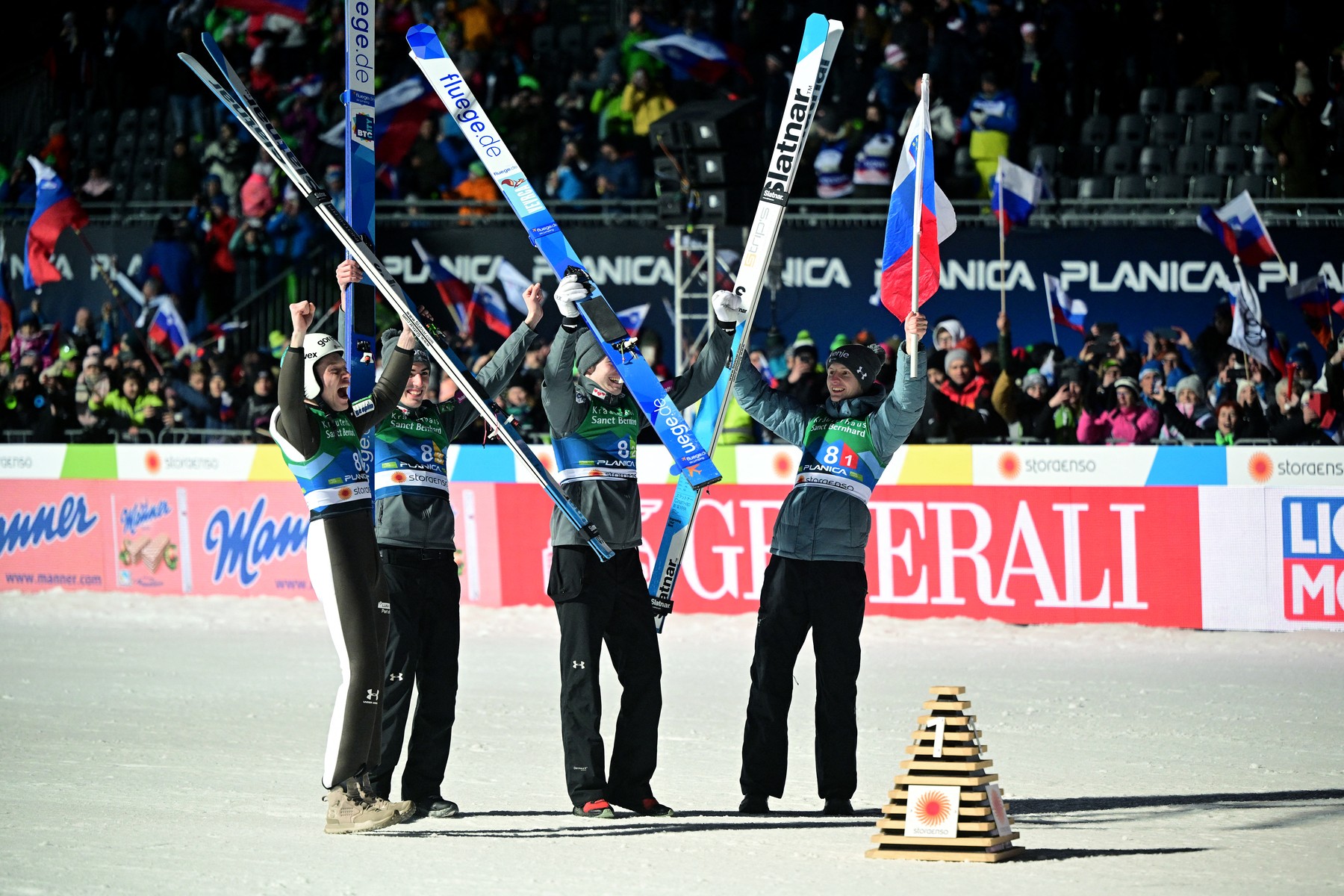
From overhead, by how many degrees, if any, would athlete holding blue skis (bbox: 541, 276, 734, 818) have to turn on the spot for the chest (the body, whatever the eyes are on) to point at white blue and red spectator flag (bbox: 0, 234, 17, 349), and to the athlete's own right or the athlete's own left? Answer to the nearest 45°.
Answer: approximately 180°

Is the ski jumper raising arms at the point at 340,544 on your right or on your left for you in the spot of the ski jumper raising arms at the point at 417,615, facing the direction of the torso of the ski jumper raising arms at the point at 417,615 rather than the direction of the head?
on your right

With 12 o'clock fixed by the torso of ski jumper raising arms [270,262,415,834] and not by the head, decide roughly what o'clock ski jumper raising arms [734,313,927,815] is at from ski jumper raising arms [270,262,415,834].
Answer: ski jumper raising arms [734,313,927,815] is roughly at 10 o'clock from ski jumper raising arms [270,262,415,834].

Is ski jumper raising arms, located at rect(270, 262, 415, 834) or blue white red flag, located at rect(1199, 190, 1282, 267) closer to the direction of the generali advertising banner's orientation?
the ski jumper raising arms

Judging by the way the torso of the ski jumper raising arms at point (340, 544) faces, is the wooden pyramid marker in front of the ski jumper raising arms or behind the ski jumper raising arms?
in front

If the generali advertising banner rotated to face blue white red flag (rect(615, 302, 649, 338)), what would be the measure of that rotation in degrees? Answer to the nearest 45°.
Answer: approximately 135° to its right

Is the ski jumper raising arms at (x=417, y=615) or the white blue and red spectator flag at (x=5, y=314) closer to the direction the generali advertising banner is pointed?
the ski jumper raising arms

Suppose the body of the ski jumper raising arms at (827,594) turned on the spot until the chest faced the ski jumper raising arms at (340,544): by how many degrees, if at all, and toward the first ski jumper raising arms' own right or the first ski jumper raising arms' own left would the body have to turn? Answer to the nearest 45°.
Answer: approximately 45° to the first ski jumper raising arms' own right

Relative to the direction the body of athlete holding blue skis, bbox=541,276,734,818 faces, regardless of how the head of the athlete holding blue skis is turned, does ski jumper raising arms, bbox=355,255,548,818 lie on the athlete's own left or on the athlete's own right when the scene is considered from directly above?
on the athlete's own right

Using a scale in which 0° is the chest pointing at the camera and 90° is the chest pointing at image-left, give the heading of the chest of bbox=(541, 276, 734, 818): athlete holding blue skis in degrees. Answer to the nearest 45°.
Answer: approximately 315°

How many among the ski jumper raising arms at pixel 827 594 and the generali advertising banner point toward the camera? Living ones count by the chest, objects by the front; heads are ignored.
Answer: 2
